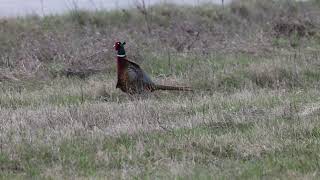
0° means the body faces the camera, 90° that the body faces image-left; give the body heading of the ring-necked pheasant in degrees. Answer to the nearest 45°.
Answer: approximately 90°
